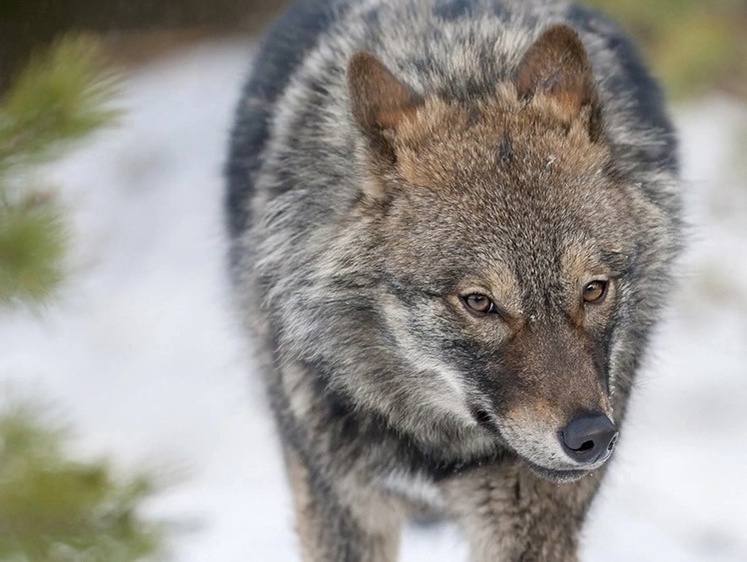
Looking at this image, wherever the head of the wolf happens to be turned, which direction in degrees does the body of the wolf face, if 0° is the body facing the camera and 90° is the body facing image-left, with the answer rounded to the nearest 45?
approximately 0°

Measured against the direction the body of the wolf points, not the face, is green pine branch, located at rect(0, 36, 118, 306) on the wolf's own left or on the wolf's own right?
on the wolf's own right

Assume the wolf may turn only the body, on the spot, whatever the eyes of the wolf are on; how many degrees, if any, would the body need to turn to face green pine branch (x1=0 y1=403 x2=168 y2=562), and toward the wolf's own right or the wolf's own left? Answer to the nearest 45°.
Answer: approximately 45° to the wolf's own right
